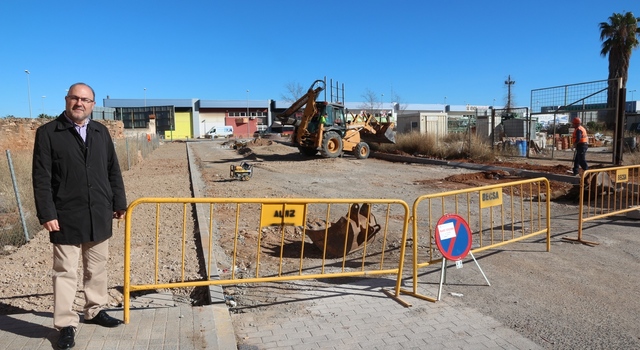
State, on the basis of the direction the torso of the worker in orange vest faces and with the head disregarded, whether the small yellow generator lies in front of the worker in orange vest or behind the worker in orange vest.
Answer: in front

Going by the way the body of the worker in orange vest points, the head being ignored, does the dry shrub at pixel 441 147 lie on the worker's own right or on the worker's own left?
on the worker's own right

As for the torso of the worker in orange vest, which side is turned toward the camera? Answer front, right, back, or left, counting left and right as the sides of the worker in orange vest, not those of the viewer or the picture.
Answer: left

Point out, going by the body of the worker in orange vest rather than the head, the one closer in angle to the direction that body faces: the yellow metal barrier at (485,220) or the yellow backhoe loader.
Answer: the yellow backhoe loader

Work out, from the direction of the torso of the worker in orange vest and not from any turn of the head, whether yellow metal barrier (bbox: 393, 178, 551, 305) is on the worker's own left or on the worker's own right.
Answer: on the worker's own left

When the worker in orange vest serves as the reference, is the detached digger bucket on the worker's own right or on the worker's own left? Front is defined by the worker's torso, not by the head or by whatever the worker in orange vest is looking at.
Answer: on the worker's own left

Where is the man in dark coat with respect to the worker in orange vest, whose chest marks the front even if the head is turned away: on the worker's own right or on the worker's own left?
on the worker's own left

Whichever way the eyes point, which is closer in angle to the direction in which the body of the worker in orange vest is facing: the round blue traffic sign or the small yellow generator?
the small yellow generator

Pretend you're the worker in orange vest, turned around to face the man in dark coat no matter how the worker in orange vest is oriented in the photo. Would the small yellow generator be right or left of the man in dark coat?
right

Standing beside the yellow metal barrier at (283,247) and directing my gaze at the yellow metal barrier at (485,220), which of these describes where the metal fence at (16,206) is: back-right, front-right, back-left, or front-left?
back-left

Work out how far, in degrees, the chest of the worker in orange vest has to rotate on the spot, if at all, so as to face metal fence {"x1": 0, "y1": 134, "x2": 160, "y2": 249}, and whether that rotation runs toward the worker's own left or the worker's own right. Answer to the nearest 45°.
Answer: approximately 45° to the worker's own left

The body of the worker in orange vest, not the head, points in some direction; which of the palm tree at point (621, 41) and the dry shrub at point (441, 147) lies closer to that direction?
the dry shrub
